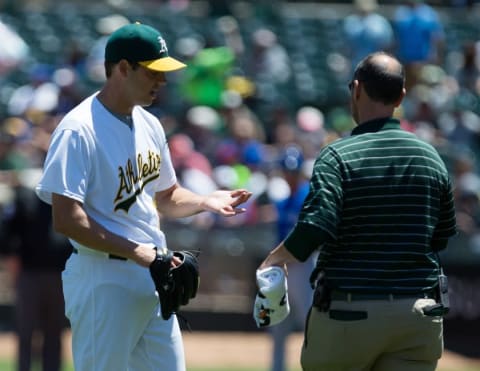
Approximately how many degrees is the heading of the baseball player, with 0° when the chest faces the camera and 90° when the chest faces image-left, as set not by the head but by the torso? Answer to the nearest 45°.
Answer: approximately 315°

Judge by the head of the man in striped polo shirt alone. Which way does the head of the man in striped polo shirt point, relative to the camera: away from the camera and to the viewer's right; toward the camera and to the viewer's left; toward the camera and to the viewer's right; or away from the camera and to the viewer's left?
away from the camera and to the viewer's left

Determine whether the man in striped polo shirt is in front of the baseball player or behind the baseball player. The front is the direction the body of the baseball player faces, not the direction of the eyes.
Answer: in front
